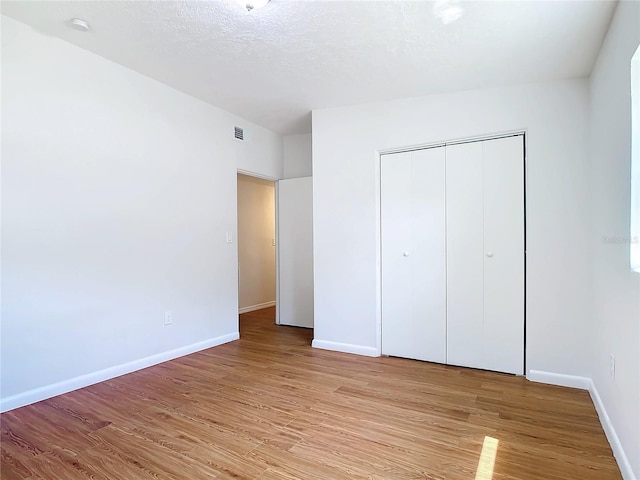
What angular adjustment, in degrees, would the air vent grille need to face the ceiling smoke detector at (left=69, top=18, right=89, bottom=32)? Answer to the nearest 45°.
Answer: approximately 90° to its right

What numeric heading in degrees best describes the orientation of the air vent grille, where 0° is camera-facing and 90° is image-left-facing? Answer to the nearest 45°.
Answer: approximately 315°

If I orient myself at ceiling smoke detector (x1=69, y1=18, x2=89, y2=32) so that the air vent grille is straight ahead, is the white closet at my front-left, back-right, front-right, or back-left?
front-right

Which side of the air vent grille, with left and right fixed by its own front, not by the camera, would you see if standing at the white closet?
front

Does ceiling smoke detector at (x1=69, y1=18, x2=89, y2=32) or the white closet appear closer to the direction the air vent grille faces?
the white closet
